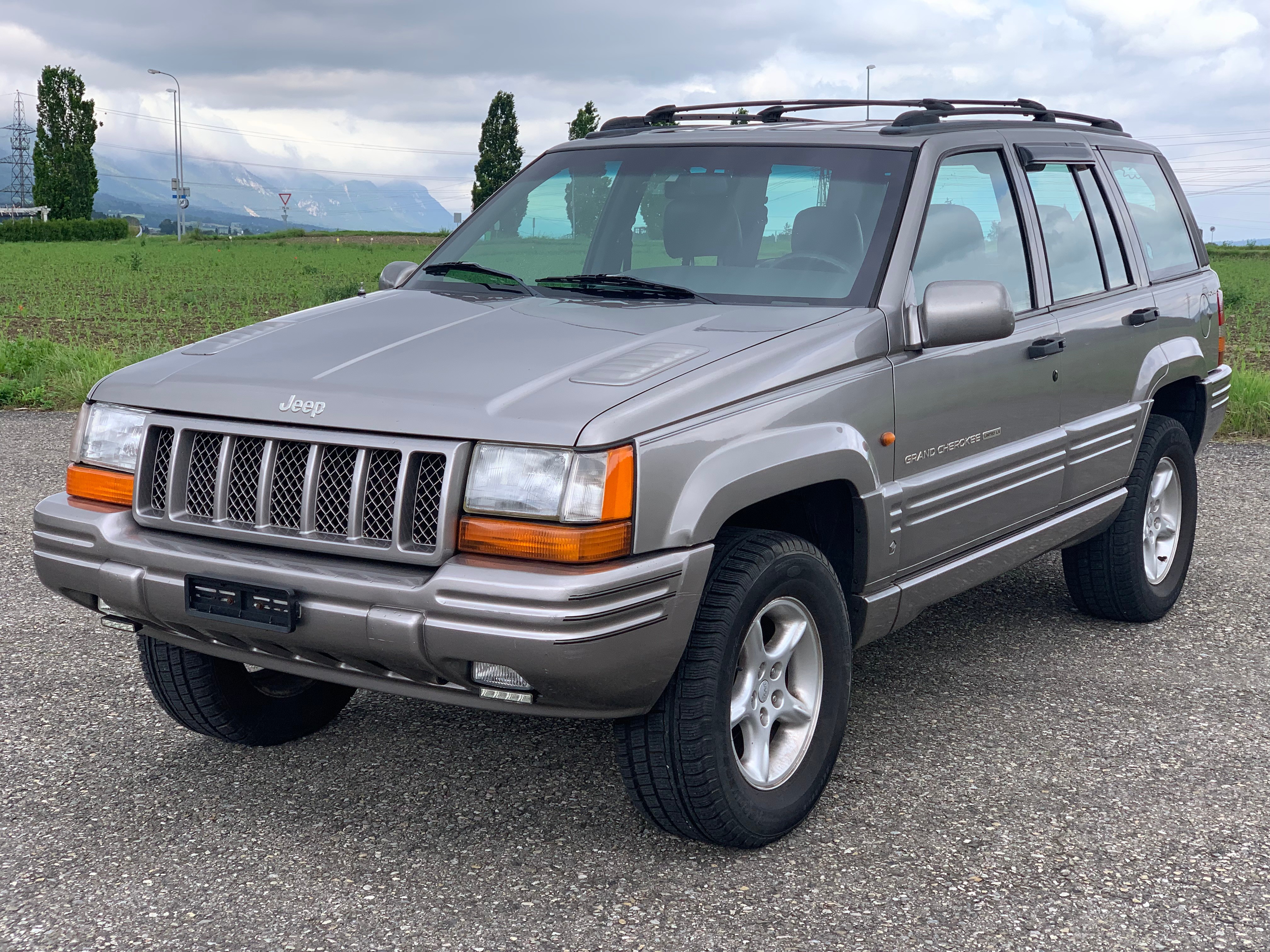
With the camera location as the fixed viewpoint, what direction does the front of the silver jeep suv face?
facing the viewer and to the left of the viewer
